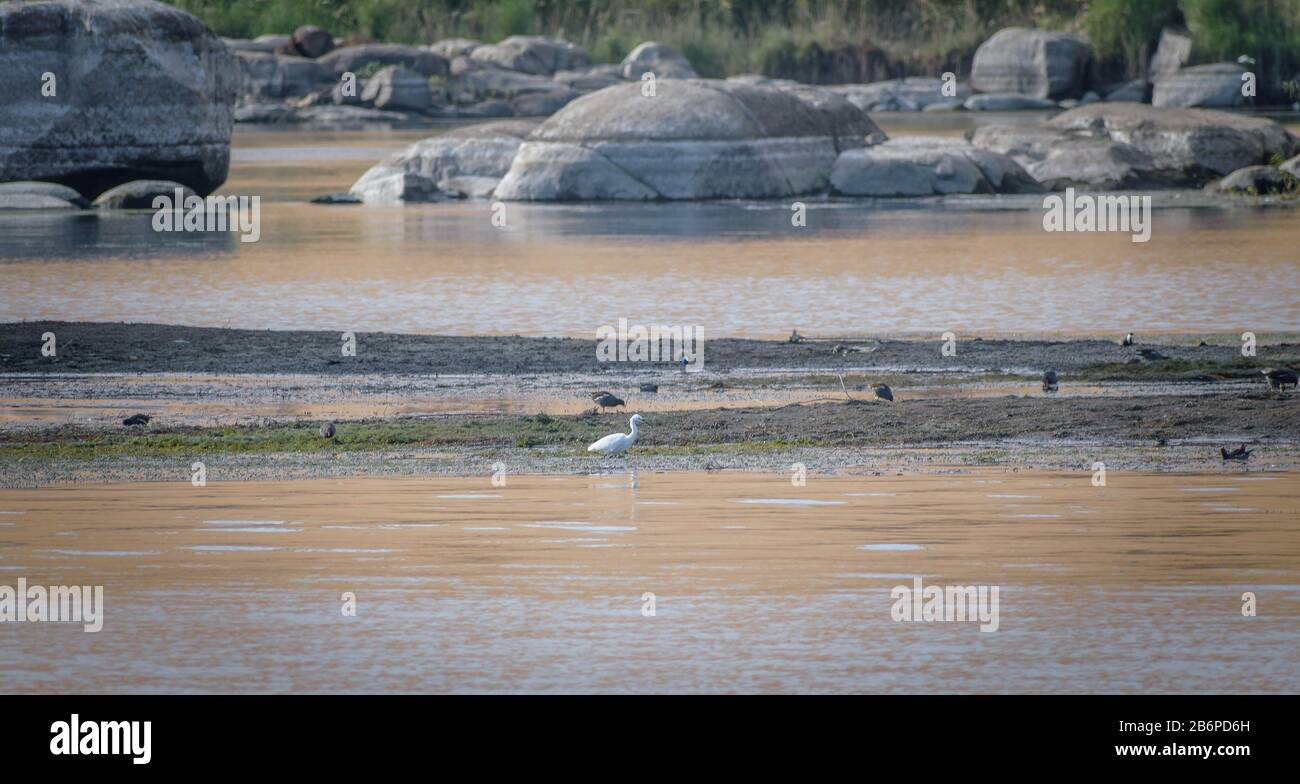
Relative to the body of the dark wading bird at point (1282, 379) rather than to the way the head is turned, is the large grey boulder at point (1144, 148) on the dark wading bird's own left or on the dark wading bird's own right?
on the dark wading bird's own right

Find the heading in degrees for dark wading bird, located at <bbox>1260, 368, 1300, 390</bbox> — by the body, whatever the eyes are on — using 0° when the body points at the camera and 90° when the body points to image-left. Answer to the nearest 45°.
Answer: approximately 90°

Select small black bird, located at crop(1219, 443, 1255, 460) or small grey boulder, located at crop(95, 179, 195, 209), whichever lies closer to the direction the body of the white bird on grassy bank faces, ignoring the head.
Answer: the small black bird

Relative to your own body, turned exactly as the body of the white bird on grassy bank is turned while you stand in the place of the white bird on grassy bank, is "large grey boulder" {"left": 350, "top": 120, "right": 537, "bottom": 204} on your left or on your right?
on your left

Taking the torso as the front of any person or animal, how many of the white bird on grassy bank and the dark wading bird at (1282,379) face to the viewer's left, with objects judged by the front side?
1

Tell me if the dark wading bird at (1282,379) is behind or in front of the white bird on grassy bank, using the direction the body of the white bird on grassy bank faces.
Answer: in front

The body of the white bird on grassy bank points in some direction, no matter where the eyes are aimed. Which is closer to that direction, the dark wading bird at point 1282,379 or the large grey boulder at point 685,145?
the dark wading bird

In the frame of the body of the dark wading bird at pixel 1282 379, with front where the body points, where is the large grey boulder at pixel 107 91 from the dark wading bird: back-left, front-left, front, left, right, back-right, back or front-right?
front-right

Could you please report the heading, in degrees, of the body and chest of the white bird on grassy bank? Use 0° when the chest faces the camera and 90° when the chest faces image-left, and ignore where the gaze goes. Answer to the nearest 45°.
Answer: approximately 270°

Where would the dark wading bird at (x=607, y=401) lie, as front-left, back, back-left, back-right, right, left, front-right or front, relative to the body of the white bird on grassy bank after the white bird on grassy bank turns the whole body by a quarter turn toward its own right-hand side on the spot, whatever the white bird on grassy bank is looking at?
back

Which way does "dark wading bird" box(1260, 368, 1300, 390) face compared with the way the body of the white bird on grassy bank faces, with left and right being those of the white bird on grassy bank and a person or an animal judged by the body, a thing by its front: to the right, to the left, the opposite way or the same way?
the opposite way
